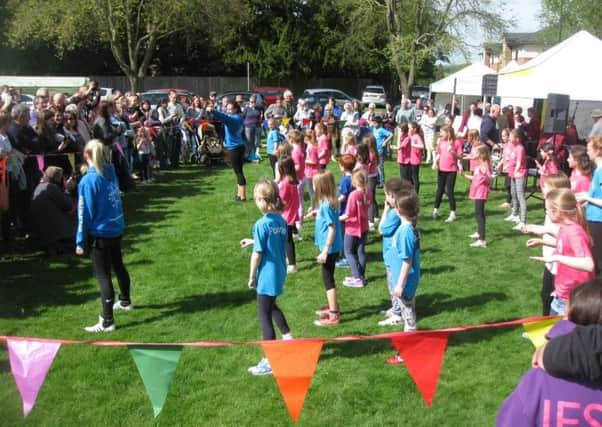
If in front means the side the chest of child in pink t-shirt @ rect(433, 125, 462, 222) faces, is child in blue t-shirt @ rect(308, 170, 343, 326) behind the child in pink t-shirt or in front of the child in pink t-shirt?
in front

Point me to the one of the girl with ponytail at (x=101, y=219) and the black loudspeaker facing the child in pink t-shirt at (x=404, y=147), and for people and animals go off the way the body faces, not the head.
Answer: the black loudspeaker

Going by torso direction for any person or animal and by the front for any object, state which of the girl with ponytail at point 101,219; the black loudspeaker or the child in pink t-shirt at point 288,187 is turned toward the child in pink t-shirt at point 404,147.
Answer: the black loudspeaker

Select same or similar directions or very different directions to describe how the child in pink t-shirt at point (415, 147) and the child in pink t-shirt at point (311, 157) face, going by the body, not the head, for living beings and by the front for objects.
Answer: same or similar directions

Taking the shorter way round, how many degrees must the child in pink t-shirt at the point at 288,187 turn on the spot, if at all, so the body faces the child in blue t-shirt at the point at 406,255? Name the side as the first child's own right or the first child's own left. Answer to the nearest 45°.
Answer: approximately 135° to the first child's own left

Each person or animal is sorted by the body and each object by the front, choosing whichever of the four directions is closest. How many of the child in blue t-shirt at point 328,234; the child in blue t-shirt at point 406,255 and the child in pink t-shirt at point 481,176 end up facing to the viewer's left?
3

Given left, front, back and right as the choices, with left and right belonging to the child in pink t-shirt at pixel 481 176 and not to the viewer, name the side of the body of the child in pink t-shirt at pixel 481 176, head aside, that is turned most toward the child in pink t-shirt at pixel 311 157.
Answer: front

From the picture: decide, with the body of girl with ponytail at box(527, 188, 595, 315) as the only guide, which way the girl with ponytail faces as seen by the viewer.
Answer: to the viewer's left

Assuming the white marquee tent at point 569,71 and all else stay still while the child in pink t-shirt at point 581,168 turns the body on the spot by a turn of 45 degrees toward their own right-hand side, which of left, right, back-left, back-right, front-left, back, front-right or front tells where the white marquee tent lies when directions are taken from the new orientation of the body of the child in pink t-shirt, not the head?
front-right

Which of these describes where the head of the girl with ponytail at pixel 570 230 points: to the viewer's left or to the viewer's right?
to the viewer's left

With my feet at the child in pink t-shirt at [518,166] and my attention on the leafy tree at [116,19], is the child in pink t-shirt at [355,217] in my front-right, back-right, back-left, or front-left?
back-left
